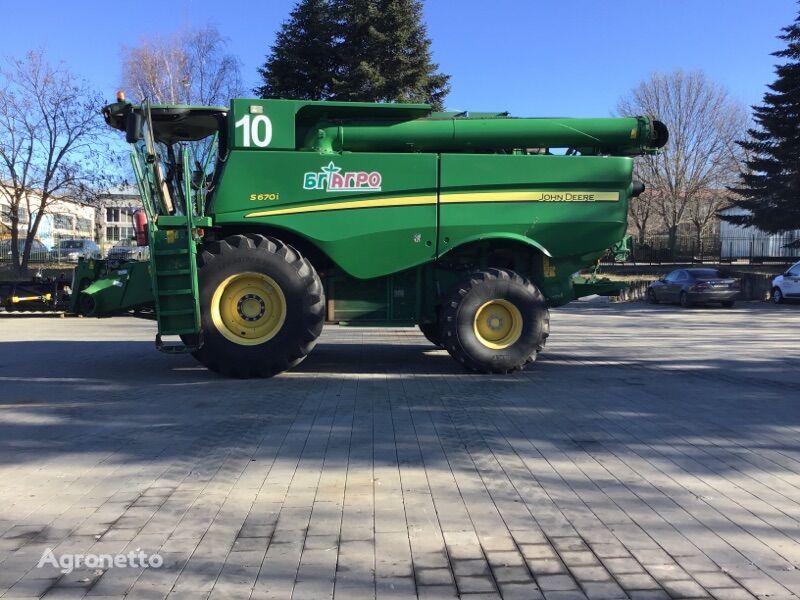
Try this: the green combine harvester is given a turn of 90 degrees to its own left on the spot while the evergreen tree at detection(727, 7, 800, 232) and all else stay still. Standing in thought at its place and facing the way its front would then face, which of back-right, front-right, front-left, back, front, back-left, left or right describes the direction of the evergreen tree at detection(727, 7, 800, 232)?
back-left

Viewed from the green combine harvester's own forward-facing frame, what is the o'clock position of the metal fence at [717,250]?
The metal fence is roughly at 4 o'clock from the green combine harvester.

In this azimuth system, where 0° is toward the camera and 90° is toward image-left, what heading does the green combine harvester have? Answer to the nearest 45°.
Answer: approximately 90°

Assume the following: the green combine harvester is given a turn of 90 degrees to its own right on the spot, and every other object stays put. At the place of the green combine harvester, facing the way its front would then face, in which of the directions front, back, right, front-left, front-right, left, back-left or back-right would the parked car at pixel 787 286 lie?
front-right

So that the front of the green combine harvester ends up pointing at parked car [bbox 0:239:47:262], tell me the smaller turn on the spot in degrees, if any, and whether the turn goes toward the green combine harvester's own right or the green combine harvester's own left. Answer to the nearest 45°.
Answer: approximately 45° to the green combine harvester's own right

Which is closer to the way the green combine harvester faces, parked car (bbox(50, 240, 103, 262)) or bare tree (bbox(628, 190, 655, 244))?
the parked car

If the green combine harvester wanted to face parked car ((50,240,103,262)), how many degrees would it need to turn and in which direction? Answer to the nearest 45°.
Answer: approximately 45° to its right

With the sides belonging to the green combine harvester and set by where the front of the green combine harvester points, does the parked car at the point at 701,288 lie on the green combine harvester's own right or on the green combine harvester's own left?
on the green combine harvester's own right

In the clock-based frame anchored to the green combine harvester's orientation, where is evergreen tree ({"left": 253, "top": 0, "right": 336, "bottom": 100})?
The evergreen tree is roughly at 3 o'clock from the green combine harvester.

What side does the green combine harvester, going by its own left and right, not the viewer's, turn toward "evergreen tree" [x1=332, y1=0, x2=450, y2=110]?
right
